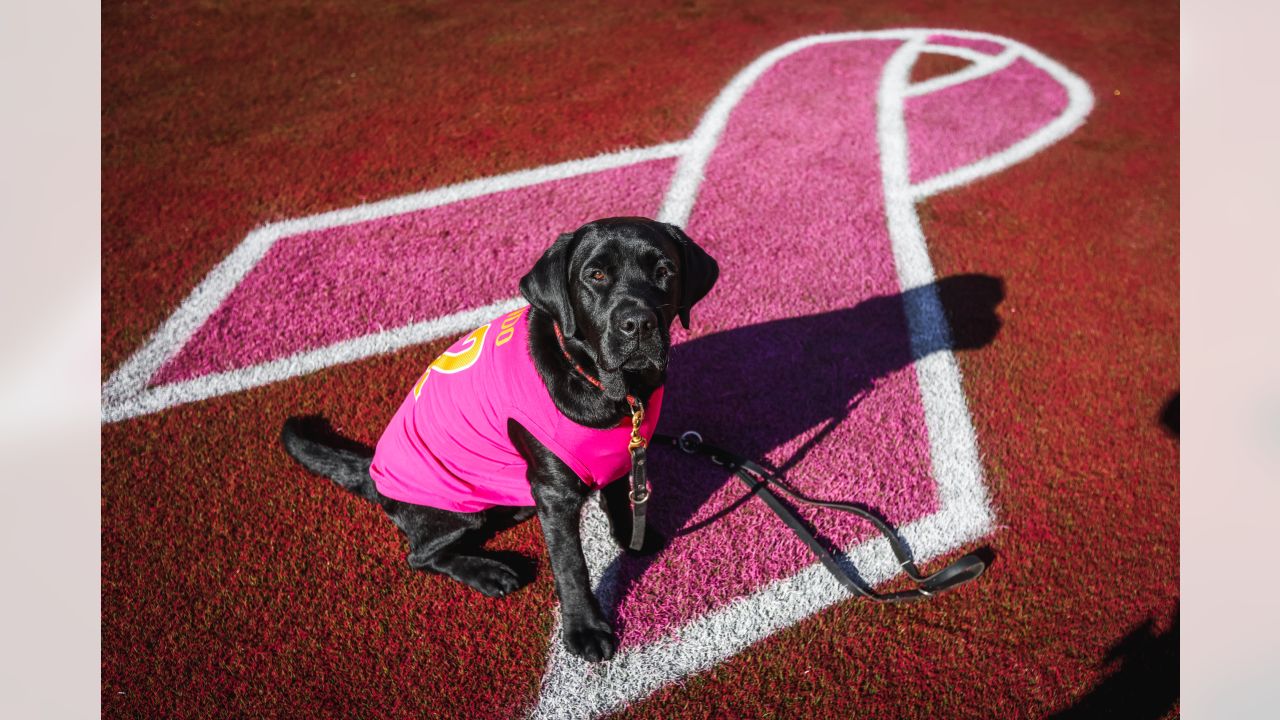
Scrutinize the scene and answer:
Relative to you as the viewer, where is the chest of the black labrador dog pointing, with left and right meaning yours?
facing the viewer and to the right of the viewer
